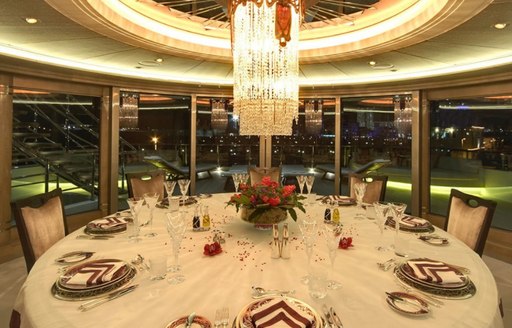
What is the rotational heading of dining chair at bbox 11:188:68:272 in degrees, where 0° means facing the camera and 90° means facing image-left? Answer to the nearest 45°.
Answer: approximately 315°

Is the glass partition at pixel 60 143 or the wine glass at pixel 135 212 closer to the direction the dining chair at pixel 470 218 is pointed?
the wine glass

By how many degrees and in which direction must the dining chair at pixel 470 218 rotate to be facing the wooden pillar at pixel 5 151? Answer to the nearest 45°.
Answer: approximately 45° to its right

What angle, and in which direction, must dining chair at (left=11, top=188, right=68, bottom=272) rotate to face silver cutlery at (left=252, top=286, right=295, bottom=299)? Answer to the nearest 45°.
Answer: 0° — it already faces it

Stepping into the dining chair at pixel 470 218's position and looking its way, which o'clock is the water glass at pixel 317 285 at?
The water glass is roughly at 11 o'clock from the dining chair.

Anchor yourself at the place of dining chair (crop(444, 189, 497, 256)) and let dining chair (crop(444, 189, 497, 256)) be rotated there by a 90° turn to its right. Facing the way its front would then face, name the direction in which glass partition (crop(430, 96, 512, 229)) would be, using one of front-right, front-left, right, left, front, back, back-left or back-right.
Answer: front-right

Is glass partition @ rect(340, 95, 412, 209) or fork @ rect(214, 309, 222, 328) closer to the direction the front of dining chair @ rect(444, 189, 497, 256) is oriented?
the fork

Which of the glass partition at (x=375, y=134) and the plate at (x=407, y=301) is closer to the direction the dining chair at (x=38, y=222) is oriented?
the plate

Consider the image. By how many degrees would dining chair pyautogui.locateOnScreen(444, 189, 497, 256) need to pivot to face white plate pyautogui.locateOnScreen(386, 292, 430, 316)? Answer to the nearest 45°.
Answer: approximately 45° to its left

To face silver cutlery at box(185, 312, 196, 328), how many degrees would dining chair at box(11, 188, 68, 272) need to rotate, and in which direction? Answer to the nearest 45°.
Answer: approximately 45° to its right
